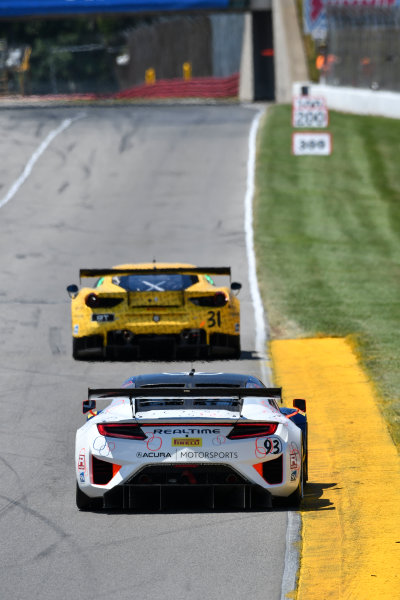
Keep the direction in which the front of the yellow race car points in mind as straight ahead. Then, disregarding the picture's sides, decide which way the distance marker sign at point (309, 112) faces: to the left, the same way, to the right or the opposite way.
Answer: the opposite way

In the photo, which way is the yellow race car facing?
away from the camera

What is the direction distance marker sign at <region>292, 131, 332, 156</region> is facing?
toward the camera

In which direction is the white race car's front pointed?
away from the camera

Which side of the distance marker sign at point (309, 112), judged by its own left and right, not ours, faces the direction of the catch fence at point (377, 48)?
back

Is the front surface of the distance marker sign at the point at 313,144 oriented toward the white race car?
yes

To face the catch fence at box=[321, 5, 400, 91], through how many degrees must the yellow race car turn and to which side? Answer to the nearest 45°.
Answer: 0° — it already faces it

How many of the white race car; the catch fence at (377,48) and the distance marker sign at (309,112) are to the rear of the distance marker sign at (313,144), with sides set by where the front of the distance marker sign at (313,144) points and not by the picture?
2

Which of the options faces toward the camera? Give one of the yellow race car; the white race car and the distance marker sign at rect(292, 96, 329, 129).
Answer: the distance marker sign

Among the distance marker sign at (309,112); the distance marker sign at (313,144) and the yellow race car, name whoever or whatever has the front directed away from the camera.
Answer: the yellow race car

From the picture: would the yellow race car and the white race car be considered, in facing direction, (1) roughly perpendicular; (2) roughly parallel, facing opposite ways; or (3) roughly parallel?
roughly parallel

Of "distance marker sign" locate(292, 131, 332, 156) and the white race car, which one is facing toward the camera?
the distance marker sign

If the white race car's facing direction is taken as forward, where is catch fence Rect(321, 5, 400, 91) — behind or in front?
in front

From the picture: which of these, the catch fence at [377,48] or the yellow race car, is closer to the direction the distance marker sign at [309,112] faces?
the yellow race car

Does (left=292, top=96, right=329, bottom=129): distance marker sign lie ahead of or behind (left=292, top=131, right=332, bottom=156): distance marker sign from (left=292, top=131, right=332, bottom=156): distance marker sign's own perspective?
behind

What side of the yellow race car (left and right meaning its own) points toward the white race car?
back

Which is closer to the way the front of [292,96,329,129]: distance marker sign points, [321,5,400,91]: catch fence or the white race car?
the white race car

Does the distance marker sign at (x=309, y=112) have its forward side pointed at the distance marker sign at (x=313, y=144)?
yes
